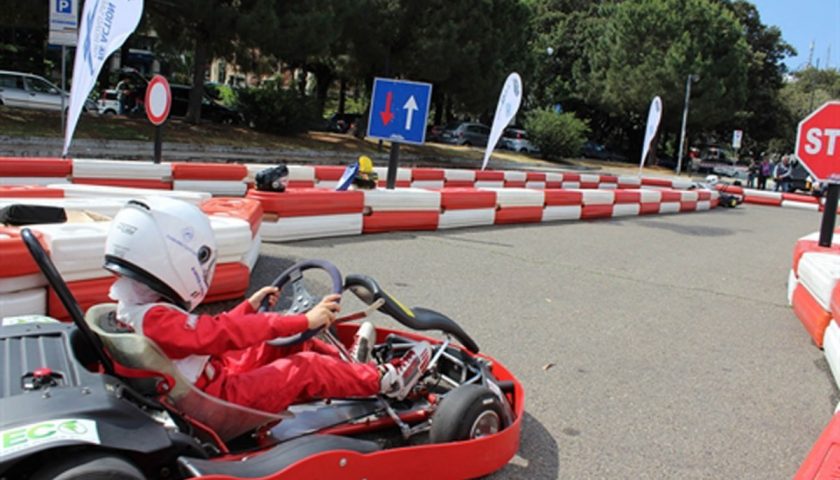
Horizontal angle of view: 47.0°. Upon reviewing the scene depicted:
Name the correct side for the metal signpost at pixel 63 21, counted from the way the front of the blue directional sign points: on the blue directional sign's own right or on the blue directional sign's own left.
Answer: on the blue directional sign's own right

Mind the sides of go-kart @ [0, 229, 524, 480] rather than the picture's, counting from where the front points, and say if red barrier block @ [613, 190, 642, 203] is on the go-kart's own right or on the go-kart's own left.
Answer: on the go-kart's own left

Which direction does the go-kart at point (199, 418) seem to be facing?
to the viewer's right

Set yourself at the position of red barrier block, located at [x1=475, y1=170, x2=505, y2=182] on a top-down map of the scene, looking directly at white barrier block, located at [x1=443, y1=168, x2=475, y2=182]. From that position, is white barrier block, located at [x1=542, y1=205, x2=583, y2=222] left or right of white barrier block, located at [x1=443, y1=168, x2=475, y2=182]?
left

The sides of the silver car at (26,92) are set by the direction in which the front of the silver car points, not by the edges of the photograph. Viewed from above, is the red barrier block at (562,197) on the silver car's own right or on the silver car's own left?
on the silver car's own right

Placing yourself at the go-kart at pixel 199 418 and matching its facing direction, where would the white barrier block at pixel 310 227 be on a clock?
The white barrier block is roughly at 9 o'clock from the go-kart.
